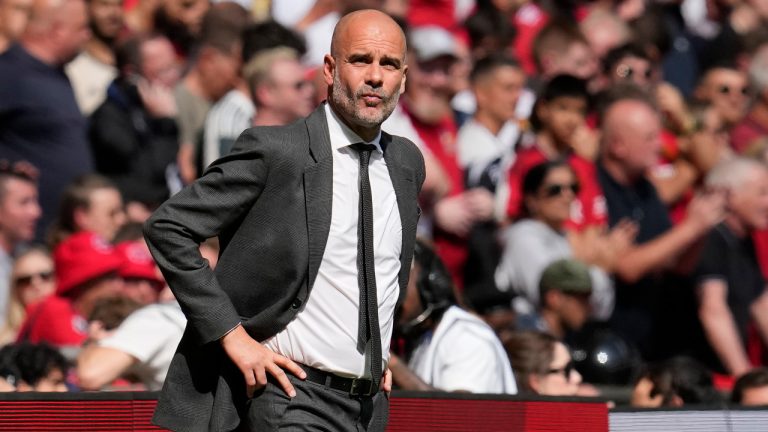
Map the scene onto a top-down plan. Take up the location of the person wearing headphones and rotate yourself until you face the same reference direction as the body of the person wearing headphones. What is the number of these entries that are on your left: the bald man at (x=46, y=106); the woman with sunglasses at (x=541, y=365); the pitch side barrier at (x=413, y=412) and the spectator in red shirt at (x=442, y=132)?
1

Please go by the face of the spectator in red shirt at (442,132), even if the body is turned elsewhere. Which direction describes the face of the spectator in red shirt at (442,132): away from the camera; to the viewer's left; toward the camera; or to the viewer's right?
toward the camera

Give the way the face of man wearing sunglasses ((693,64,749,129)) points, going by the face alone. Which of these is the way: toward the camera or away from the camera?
toward the camera

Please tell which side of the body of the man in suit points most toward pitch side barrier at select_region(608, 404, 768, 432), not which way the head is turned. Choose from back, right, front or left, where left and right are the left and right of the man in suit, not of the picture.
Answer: left

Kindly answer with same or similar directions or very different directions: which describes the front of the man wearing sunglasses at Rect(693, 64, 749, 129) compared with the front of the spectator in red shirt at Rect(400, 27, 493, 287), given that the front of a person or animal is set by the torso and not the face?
same or similar directions

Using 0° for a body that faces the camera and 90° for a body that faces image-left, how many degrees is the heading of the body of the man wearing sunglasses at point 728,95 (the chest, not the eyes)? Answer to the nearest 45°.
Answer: approximately 315°

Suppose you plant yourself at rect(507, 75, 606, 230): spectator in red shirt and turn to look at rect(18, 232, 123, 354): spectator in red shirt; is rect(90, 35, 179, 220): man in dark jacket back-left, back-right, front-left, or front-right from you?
front-right

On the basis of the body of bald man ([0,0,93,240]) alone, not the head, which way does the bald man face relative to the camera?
to the viewer's right

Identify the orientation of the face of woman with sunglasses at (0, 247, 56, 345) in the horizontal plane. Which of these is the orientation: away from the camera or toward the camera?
toward the camera

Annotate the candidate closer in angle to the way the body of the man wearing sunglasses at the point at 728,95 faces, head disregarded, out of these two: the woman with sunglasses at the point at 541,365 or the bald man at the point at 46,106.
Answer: the woman with sunglasses

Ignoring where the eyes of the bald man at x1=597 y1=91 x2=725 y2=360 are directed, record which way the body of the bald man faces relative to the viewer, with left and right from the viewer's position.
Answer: facing to the right of the viewer

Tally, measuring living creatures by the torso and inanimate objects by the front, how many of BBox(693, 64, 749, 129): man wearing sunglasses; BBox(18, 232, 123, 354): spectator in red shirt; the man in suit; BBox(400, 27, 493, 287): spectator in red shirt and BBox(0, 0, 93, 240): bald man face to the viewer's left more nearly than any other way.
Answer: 0

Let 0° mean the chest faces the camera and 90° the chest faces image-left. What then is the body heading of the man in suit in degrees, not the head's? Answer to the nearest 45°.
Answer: approximately 315°
